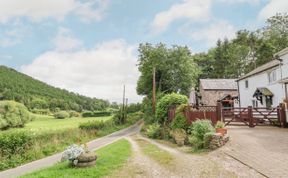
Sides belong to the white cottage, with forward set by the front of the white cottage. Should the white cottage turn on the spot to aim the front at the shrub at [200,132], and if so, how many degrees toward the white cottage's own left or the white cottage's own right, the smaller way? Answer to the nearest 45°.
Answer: approximately 45° to the white cottage's own left

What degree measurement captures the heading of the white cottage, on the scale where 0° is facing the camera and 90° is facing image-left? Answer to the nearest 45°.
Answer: approximately 45°

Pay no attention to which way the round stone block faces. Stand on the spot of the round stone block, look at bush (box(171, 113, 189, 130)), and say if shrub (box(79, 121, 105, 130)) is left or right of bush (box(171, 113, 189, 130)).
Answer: left

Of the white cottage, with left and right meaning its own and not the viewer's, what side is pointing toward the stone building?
right

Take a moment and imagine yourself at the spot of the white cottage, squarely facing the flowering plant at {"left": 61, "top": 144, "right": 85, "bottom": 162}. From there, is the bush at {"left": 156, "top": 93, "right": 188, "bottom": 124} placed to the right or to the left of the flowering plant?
right

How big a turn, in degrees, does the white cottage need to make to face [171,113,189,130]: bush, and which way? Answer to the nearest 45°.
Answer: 0° — it already faces it
